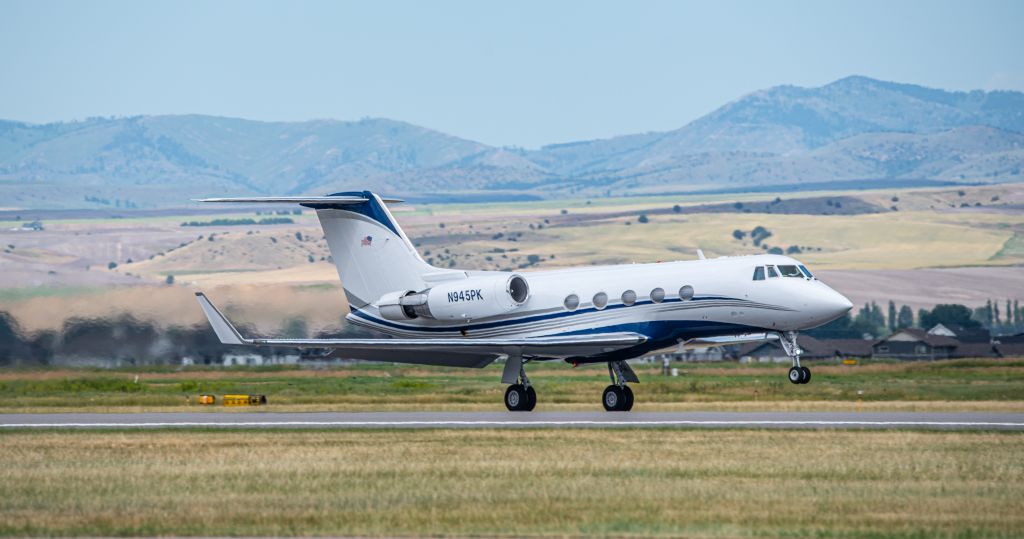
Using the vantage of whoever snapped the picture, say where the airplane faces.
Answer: facing the viewer and to the right of the viewer
